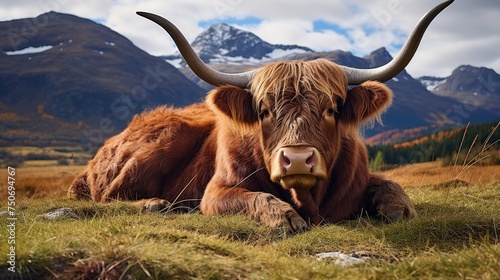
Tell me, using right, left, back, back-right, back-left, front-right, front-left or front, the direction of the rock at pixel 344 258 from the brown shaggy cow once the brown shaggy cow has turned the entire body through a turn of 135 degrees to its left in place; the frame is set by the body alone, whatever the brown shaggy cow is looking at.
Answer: back

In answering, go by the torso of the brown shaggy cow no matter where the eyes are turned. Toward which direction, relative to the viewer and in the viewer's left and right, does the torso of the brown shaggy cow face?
facing the viewer and to the right of the viewer
